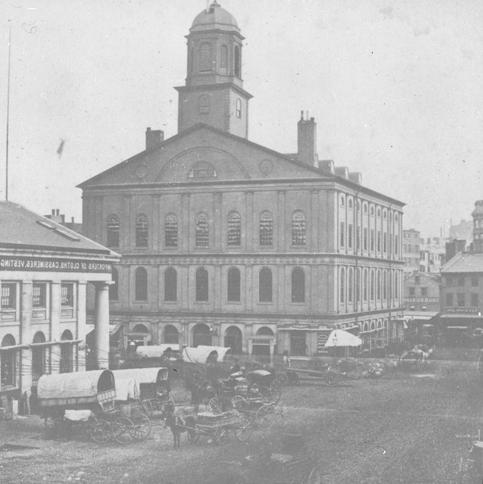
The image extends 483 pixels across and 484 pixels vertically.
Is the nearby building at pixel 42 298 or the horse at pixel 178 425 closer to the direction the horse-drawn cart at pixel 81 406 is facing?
the horse

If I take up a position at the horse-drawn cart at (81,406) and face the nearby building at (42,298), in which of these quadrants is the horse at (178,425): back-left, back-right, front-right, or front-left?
back-right

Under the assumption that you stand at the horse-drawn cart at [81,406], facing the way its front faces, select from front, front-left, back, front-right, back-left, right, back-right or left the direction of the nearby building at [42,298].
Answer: back-left

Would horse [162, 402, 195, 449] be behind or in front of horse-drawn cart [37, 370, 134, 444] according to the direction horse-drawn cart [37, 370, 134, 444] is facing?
in front

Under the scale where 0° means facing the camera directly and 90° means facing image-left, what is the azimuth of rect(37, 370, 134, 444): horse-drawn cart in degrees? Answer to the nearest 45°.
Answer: approximately 315°

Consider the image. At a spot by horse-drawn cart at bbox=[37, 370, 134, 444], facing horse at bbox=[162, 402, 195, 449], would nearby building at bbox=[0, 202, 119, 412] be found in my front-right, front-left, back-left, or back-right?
back-left

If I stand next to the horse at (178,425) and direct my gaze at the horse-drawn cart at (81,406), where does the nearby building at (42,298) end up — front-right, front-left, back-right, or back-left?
front-right
